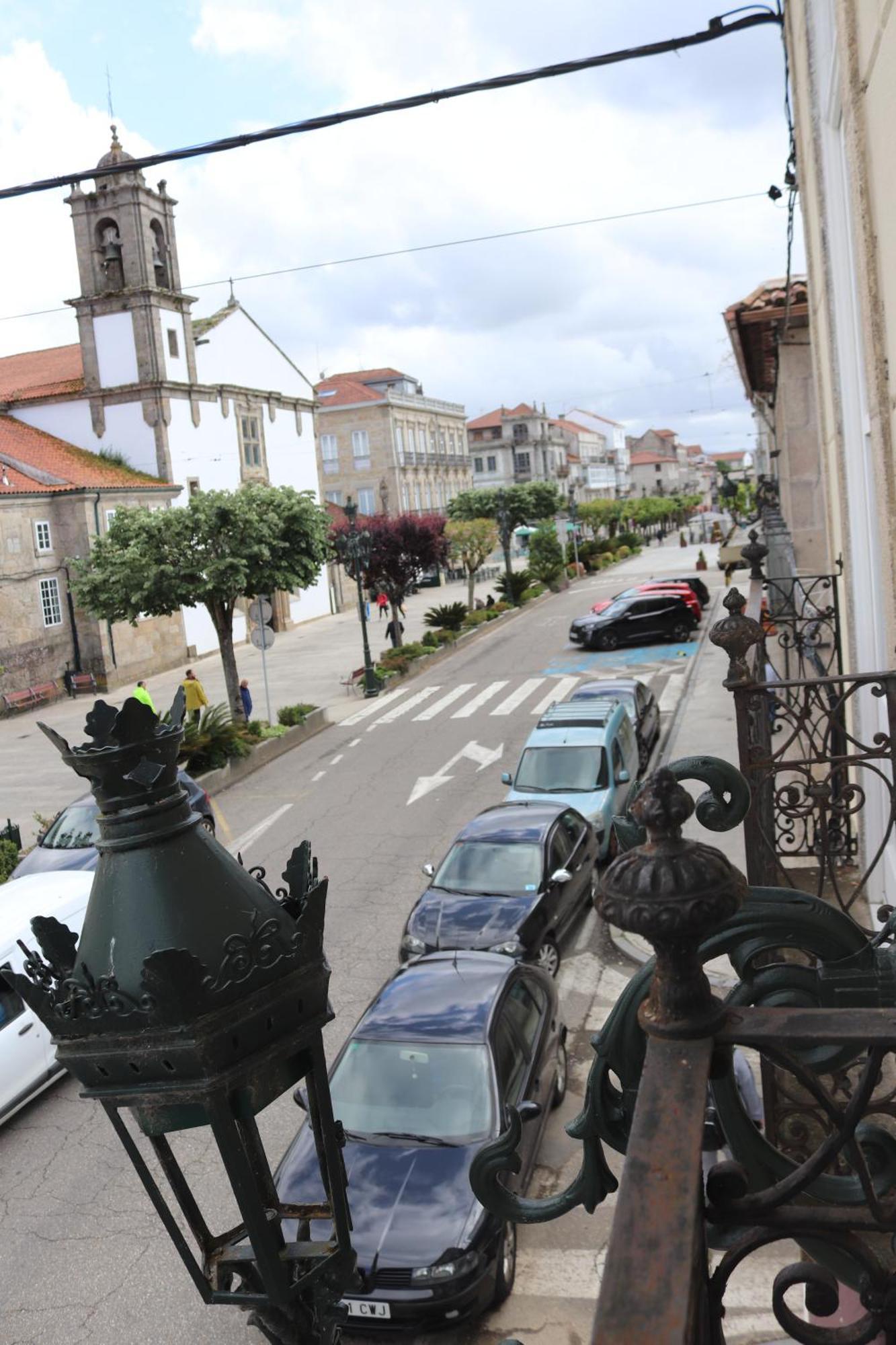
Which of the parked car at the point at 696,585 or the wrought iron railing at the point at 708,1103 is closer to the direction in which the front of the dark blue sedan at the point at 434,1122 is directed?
the wrought iron railing

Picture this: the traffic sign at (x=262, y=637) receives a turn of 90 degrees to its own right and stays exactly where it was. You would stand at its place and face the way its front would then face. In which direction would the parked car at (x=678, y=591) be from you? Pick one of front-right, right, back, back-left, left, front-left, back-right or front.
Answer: front-left

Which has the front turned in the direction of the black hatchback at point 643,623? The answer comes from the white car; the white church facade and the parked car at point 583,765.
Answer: the white church facade

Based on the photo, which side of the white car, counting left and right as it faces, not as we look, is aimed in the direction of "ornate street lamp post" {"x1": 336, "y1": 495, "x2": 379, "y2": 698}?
back

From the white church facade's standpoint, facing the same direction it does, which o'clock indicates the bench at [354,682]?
The bench is roughly at 1 o'clock from the white church facade.

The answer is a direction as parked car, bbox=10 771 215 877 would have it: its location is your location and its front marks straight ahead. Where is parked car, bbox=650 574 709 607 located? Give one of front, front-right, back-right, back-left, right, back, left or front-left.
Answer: back

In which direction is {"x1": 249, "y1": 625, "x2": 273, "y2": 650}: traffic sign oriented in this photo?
away from the camera

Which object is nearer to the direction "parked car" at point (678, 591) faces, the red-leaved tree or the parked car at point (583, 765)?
the red-leaved tree
